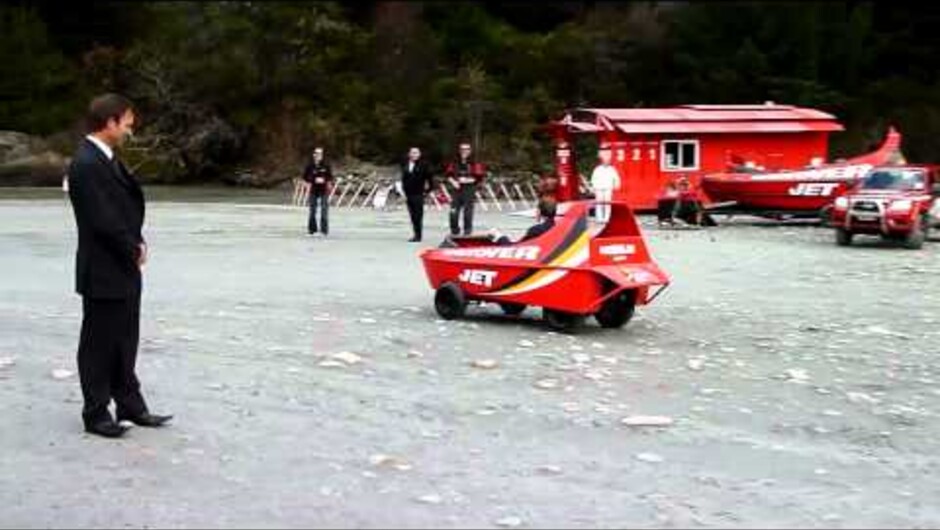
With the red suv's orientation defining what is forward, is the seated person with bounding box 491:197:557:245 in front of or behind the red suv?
in front

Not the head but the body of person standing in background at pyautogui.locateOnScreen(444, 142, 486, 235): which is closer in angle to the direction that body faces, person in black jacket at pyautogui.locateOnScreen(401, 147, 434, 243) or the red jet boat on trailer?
the person in black jacket

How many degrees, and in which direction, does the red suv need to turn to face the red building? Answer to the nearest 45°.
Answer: approximately 90° to its right

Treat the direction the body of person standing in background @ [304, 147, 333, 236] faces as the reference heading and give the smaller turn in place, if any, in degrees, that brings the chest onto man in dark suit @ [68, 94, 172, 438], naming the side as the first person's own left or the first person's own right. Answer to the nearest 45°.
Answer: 0° — they already face them

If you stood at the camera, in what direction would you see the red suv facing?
facing the viewer and to the left of the viewer

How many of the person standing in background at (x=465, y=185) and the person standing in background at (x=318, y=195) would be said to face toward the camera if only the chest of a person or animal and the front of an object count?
2

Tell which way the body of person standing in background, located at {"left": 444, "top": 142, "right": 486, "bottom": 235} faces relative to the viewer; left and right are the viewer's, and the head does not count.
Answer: facing the viewer

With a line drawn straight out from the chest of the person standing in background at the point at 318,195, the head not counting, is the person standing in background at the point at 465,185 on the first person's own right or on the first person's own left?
on the first person's own left

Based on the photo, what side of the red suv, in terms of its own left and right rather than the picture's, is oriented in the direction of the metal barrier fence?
right

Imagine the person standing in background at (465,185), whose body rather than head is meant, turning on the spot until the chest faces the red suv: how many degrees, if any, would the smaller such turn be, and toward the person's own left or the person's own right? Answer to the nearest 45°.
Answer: approximately 90° to the person's own left

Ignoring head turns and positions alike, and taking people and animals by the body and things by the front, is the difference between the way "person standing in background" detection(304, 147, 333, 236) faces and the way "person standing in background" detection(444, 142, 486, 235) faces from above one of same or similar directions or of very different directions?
same or similar directions

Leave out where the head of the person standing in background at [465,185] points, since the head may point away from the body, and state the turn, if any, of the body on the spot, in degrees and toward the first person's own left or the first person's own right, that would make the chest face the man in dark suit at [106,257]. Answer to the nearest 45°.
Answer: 0° — they already face them
